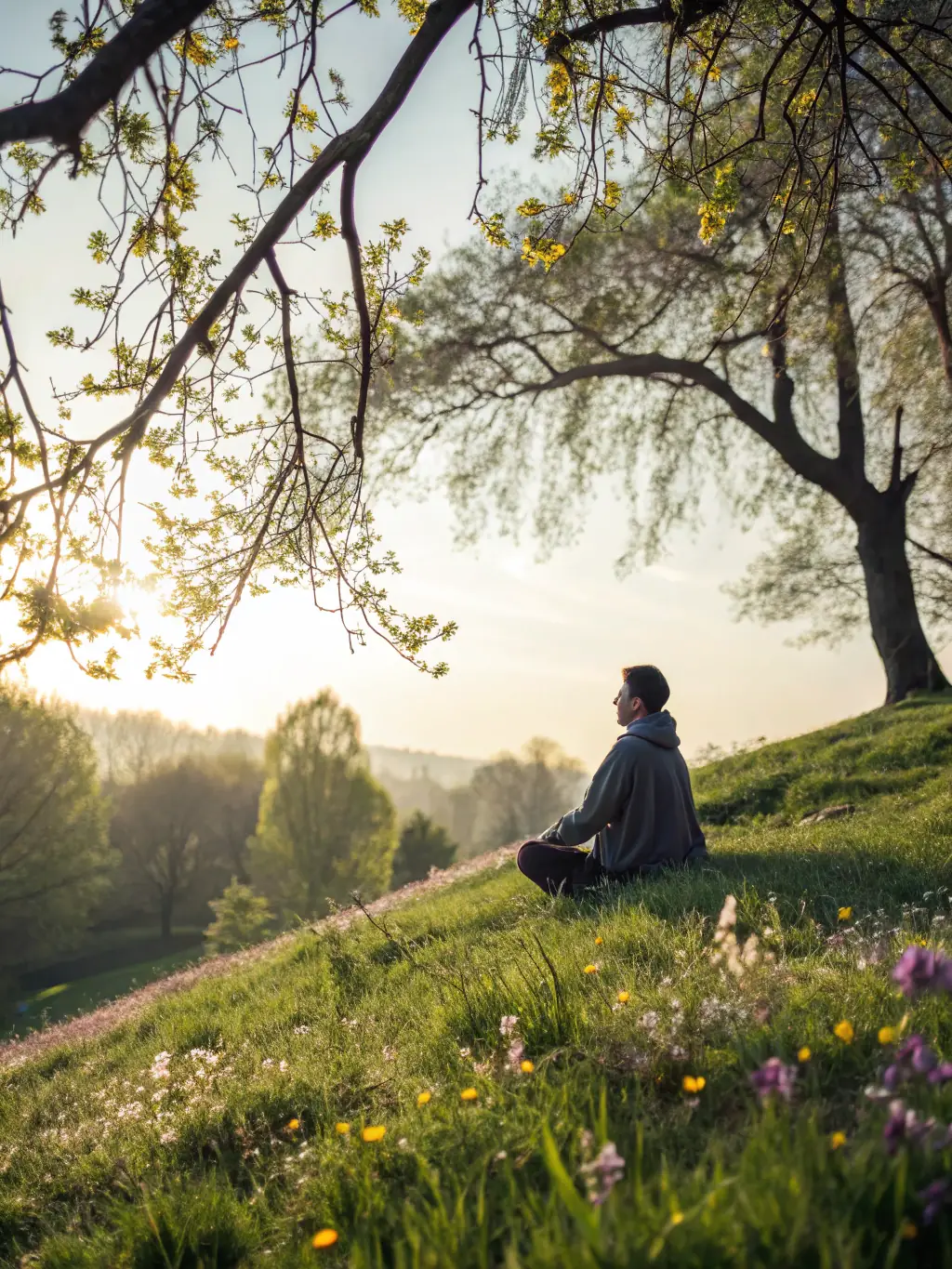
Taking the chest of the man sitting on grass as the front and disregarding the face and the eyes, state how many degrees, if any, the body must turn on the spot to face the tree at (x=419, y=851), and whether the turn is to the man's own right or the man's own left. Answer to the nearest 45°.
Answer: approximately 45° to the man's own right

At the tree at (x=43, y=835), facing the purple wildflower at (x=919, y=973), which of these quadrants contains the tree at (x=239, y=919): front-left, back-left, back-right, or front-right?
front-left

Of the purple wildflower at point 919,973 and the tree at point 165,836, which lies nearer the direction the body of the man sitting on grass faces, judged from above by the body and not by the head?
the tree

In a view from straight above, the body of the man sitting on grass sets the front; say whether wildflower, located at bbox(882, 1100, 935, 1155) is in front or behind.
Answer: behind

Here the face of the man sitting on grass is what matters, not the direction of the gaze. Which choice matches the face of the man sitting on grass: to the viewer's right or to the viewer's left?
to the viewer's left

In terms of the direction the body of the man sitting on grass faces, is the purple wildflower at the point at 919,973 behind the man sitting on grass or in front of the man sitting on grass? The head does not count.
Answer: behind

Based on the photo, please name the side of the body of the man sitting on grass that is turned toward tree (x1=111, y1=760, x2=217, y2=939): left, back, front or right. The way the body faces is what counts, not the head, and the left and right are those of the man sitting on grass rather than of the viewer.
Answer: front

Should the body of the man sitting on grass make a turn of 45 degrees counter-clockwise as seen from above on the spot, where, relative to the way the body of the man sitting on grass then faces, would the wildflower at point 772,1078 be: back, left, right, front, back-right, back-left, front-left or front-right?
left

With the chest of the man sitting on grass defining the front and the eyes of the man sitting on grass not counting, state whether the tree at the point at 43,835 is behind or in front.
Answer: in front

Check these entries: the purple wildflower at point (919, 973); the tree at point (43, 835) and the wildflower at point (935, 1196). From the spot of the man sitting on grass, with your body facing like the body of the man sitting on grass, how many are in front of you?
1

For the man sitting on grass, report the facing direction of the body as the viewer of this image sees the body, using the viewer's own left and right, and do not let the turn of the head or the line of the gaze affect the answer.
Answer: facing away from the viewer and to the left of the viewer
